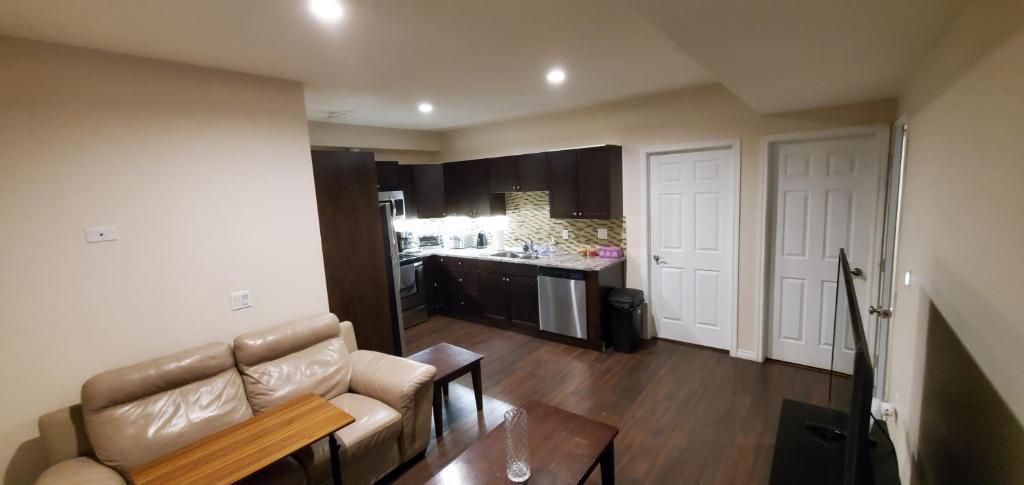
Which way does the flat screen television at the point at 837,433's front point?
to the viewer's left

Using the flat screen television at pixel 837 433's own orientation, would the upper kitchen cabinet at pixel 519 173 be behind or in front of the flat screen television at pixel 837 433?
in front

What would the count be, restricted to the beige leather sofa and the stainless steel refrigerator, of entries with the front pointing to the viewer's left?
0
